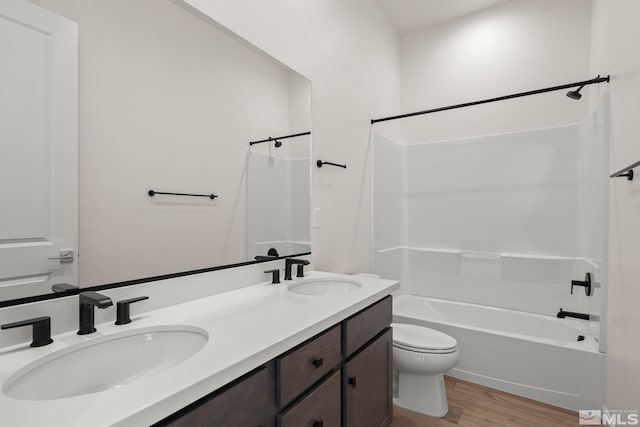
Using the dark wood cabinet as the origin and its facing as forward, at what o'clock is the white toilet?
The white toilet is roughly at 9 o'clock from the dark wood cabinet.

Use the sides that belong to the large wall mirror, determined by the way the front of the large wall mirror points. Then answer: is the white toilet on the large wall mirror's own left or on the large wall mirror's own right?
on the large wall mirror's own left

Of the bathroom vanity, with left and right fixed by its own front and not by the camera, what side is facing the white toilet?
left

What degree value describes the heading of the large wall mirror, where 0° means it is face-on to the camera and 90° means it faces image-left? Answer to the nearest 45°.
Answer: approximately 315°

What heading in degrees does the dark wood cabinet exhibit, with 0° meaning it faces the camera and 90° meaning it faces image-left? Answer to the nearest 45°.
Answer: approximately 315°

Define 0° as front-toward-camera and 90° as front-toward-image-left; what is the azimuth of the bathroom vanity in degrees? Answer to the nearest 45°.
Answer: approximately 315°

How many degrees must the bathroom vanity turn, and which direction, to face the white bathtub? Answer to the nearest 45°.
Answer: approximately 45° to its left
